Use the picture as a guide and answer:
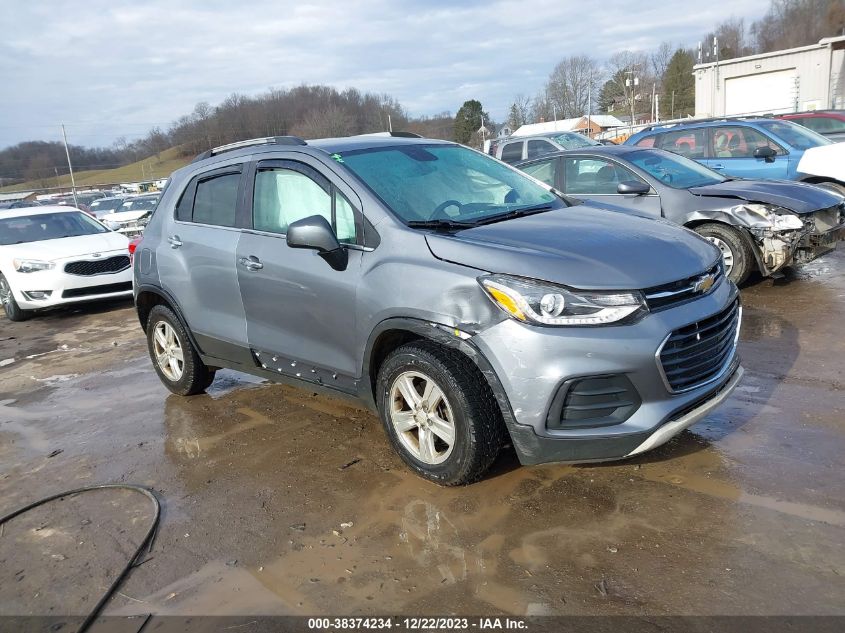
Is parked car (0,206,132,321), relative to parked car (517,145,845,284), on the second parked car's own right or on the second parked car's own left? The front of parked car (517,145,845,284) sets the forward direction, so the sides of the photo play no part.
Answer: on the second parked car's own right

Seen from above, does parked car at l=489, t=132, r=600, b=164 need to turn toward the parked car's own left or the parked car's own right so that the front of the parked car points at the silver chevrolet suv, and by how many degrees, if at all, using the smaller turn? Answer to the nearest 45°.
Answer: approximately 45° to the parked car's own right

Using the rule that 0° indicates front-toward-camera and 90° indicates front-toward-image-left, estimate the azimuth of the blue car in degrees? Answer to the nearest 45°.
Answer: approximately 315°

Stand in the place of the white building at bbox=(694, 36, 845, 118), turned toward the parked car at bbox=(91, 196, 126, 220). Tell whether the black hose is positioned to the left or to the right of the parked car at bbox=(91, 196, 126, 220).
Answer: left

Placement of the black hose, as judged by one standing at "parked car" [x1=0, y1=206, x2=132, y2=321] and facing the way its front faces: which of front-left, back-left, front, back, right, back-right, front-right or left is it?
front-right

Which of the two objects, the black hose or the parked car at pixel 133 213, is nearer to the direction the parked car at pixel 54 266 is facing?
the black hose

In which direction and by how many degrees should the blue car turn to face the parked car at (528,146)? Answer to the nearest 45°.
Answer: approximately 180°

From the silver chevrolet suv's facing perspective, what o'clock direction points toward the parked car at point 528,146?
The parked car is roughly at 8 o'clock from the silver chevrolet suv.

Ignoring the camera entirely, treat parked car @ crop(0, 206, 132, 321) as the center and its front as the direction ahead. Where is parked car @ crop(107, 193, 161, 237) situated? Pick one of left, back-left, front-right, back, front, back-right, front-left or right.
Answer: back-left

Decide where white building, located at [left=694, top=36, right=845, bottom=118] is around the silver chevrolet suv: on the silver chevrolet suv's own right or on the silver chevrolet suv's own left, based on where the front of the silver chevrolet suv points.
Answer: on the silver chevrolet suv's own left

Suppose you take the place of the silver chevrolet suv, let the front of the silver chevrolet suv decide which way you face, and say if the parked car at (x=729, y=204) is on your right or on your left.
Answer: on your left

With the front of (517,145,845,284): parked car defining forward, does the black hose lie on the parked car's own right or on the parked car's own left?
on the parked car's own right

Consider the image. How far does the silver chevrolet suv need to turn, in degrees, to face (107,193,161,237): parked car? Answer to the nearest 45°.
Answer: approximately 180°
